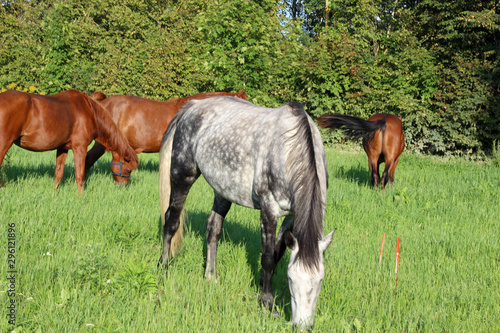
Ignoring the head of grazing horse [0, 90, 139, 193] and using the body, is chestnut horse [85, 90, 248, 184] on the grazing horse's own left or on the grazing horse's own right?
on the grazing horse's own left

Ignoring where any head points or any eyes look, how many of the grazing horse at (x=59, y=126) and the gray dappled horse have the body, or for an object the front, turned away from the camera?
0

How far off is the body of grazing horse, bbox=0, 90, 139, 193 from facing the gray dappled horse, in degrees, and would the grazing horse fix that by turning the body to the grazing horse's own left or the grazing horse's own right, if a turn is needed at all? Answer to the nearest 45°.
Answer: approximately 90° to the grazing horse's own right

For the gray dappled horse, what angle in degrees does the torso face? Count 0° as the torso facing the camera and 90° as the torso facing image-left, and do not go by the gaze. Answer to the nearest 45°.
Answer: approximately 315°

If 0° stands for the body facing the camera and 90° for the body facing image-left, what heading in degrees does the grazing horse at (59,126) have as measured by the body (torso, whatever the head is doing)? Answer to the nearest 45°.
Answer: approximately 270°

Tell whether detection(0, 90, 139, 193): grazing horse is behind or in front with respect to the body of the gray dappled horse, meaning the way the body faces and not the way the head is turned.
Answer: behind
